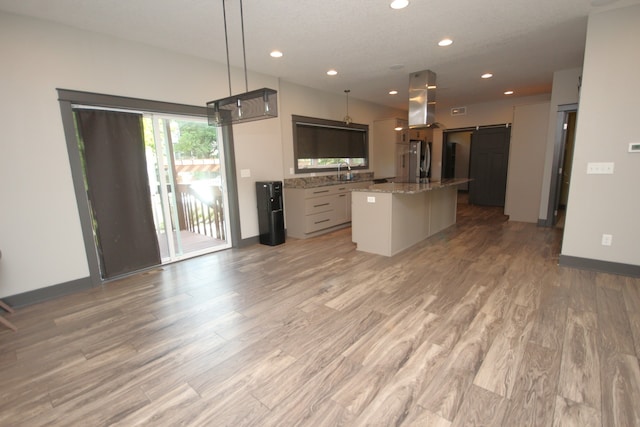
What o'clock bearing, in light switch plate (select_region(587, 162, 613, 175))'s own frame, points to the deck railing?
The deck railing is roughly at 2 o'clock from the light switch plate.

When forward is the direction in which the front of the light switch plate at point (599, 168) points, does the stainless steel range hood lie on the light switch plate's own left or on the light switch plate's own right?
on the light switch plate's own right

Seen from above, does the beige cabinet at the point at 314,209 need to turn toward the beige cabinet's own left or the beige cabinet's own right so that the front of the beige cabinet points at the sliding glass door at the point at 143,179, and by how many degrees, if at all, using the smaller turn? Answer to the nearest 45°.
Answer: approximately 90° to the beige cabinet's own right

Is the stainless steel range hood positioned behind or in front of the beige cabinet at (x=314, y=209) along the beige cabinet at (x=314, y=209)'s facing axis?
in front

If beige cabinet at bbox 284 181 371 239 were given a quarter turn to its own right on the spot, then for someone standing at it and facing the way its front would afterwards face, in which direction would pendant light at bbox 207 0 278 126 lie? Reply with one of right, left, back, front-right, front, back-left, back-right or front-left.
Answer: front-left

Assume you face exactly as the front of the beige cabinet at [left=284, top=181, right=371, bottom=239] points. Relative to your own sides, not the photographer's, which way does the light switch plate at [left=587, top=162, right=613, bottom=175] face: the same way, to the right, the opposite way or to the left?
to the right

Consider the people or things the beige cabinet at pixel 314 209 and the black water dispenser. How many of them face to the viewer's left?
0

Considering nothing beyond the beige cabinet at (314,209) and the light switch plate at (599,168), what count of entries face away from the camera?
0

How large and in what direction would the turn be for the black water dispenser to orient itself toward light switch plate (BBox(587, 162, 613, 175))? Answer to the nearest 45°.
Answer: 0° — it already faces it

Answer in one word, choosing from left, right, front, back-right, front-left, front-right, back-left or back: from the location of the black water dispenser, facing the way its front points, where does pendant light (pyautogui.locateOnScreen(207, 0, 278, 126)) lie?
front-right

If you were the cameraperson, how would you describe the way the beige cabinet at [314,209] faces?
facing the viewer and to the right of the viewer

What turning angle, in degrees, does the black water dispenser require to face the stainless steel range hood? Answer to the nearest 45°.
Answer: approximately 45° to its left

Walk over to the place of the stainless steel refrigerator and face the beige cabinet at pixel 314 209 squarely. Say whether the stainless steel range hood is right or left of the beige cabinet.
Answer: left
